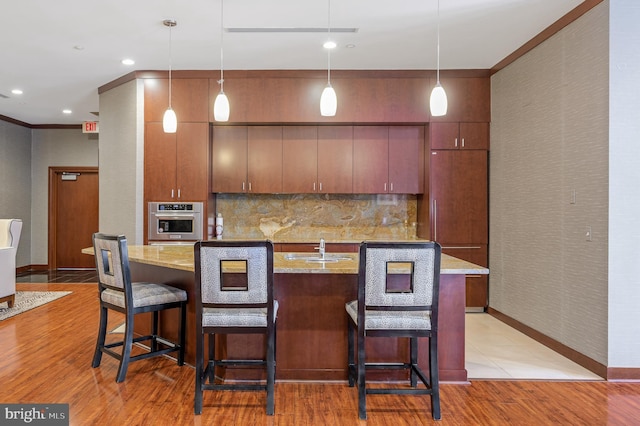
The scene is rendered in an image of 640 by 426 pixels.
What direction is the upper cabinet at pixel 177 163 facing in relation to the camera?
toward the camera

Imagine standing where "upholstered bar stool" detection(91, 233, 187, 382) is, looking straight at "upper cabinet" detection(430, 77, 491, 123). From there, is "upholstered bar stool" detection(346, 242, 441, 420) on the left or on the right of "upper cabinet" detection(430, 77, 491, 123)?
right

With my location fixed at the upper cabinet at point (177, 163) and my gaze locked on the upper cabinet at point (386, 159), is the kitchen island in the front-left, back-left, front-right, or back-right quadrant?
front-right

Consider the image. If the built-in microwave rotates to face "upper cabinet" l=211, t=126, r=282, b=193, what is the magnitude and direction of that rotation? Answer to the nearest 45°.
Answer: approximately 90° to its left

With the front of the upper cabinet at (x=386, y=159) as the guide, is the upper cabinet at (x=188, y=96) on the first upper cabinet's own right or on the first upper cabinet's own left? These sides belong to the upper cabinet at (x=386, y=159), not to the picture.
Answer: on the first upper cabinet's own right

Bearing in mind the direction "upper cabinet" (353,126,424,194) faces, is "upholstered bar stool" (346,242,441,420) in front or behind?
in front

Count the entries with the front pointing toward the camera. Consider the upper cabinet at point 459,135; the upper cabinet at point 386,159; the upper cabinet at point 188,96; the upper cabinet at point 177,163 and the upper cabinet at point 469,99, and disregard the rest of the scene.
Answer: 5

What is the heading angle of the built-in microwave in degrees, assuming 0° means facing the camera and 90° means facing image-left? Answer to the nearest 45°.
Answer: approximately 0°

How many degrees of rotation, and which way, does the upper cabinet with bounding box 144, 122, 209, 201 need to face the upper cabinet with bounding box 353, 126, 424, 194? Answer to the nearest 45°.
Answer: approximately 90° to its left

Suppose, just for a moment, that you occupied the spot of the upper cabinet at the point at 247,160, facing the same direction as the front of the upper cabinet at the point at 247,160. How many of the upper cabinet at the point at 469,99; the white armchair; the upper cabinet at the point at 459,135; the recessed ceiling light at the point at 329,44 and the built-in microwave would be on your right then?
2

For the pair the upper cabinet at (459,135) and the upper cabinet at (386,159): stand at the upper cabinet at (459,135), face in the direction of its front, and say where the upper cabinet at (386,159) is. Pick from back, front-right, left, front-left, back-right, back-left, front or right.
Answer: right

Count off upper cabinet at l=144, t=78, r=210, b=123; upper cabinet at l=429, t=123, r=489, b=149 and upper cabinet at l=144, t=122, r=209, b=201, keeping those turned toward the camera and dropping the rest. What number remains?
3

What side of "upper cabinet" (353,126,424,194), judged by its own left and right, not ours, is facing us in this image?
front

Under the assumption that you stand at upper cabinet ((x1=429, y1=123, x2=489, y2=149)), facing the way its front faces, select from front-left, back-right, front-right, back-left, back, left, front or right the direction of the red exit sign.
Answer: right

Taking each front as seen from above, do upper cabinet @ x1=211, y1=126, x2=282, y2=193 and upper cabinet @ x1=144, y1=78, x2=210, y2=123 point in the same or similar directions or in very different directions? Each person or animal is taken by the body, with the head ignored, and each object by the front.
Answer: same or similar directions

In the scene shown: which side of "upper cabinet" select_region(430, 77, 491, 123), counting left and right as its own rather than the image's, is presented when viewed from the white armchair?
right
